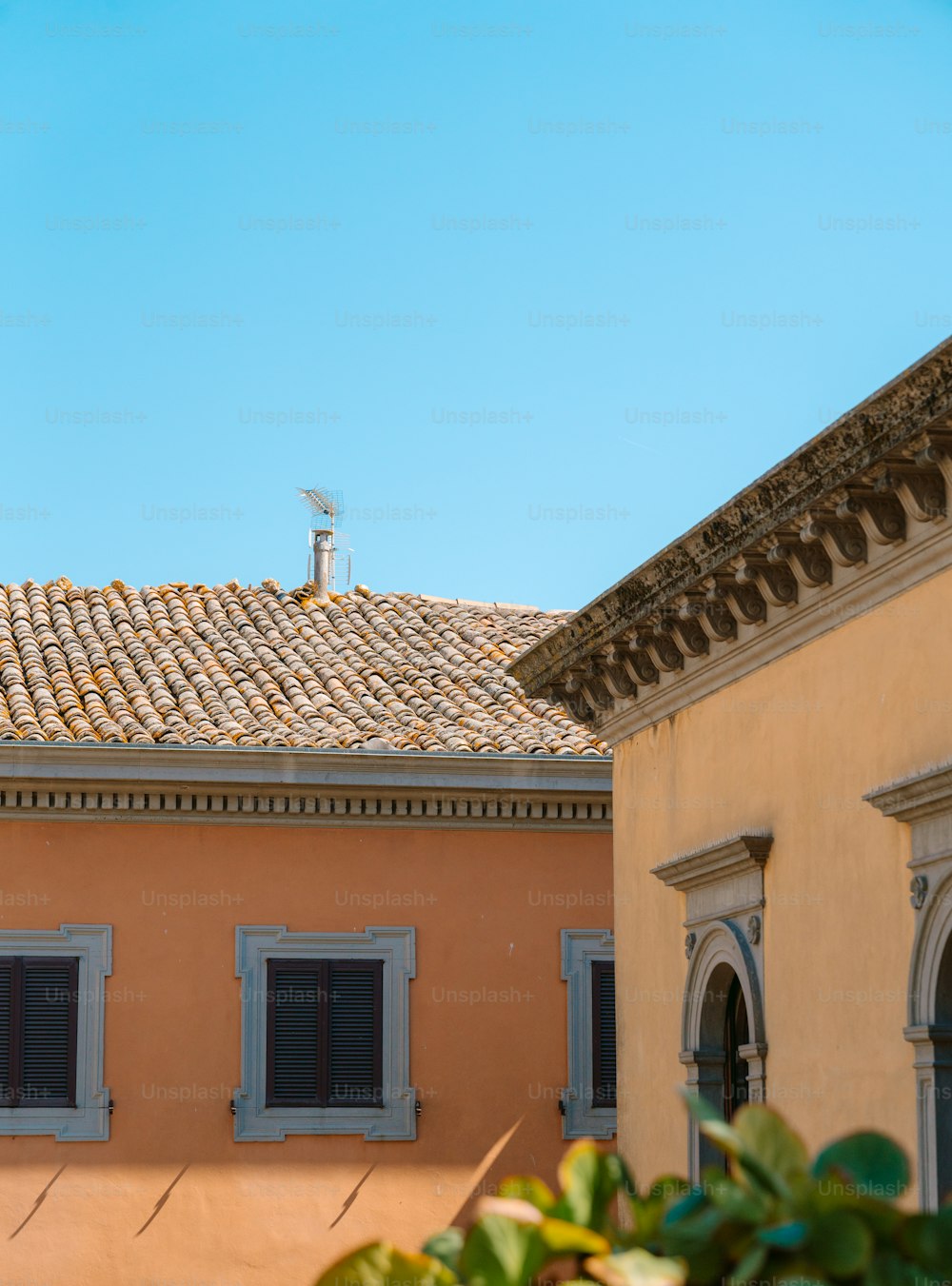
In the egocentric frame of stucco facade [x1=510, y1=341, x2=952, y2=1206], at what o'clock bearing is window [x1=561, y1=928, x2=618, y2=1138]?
The window is roughly at 4 o'clock from the stucco facade.

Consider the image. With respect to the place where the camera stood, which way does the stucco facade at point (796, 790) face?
facing the viewer and to the left of the viewer

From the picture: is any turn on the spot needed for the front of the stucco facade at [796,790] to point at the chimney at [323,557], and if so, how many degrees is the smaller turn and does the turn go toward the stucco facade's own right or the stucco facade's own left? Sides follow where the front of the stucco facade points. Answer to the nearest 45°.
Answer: approximately 90° to the stucco facade's own right

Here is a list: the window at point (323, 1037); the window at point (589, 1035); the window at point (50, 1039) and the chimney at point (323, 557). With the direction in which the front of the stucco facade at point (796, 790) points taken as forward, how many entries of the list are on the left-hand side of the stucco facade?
0

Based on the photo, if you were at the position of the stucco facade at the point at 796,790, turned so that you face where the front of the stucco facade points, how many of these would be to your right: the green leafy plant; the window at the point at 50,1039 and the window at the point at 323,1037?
2

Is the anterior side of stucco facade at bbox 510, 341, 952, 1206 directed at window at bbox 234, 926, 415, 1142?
no

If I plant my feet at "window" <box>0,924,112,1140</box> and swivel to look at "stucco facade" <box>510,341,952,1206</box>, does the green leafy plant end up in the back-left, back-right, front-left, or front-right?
front-right

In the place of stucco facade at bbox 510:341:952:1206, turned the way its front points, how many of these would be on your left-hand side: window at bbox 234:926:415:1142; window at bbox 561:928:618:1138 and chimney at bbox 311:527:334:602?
0

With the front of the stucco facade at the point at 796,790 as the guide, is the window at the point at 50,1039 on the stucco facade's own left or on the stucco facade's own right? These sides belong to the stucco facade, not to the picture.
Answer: on the stucco facade's own right

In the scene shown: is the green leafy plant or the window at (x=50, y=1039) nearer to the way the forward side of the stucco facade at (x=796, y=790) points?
the green leafy plant

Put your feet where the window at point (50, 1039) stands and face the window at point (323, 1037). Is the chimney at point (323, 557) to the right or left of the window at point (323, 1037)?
left

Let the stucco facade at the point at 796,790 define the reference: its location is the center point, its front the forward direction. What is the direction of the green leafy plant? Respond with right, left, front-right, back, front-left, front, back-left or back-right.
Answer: front-left
